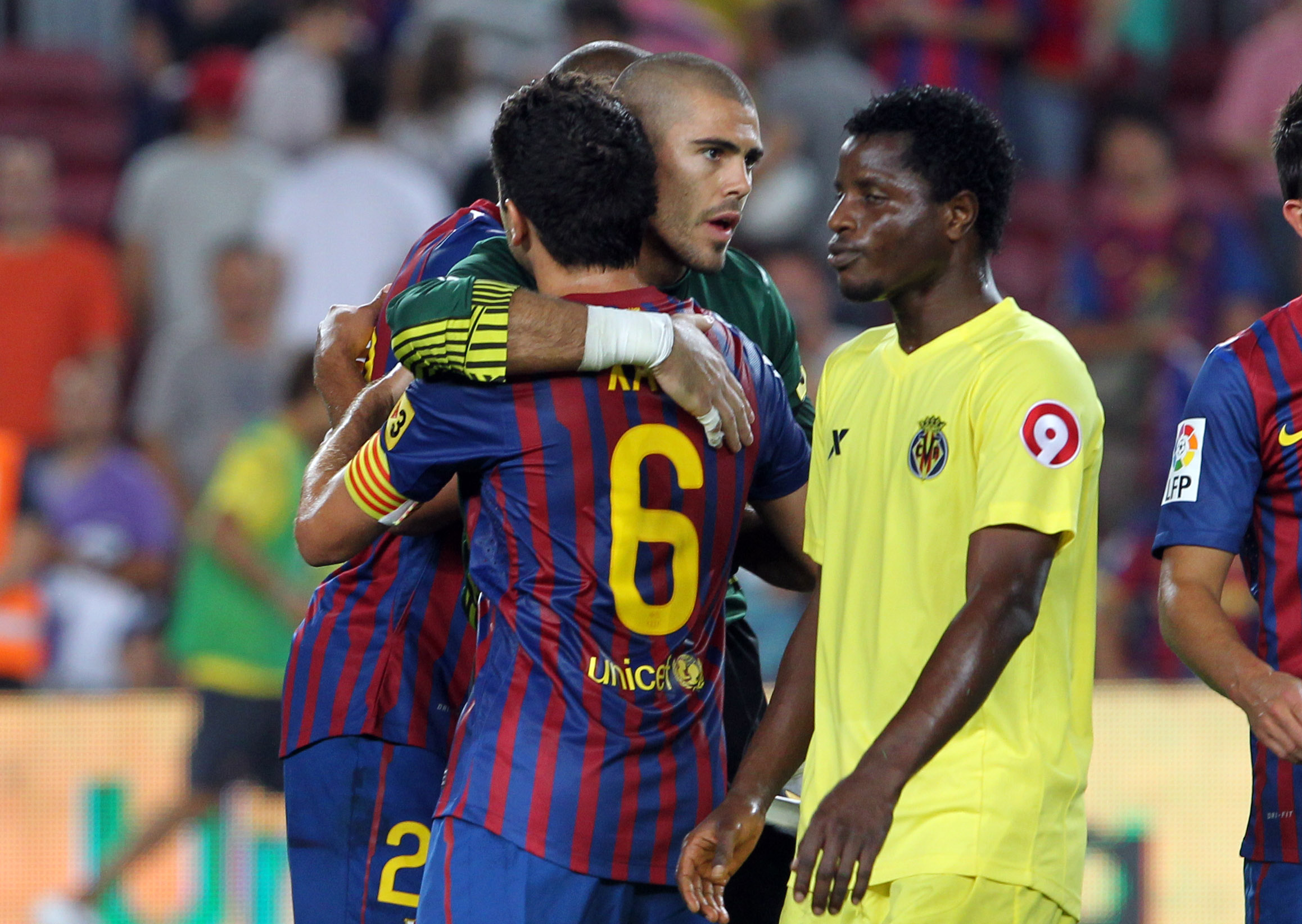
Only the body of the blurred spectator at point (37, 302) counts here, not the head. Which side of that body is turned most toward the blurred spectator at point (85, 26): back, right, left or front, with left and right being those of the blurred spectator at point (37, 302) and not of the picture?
back

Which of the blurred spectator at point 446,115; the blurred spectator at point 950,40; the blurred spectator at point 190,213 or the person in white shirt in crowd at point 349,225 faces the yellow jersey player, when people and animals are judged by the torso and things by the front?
the blurred spectator at point 950,40

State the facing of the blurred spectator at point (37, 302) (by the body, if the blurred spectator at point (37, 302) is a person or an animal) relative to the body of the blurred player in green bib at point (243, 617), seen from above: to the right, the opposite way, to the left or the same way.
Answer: to the right

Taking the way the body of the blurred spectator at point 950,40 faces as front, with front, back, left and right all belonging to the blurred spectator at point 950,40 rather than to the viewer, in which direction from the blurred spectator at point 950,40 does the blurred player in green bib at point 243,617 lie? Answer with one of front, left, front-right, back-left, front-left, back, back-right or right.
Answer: front-right

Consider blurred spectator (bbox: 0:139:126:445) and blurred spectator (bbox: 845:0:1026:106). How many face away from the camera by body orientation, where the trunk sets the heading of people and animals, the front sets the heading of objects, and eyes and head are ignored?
0

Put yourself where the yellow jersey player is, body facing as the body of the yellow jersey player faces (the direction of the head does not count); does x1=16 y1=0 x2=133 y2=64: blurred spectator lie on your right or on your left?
on your right

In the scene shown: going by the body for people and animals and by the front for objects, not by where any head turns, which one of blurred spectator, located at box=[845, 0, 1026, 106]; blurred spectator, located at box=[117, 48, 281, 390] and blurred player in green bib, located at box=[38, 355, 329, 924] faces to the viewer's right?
blurred player in green bib, located at box=[38, 355, 329, 924]

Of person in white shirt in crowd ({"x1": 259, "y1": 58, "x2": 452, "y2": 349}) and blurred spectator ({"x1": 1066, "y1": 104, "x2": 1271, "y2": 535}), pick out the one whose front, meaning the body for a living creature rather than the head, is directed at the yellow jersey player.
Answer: the blurred spectator

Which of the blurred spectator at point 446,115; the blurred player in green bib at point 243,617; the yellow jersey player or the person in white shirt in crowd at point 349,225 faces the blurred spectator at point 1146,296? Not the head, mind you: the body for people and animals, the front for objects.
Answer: the blurred player in green bib at point 243,617

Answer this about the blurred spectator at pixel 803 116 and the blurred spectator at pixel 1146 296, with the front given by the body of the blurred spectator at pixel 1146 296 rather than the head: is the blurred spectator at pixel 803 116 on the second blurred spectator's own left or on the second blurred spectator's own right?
on the second blurred spectator's own right

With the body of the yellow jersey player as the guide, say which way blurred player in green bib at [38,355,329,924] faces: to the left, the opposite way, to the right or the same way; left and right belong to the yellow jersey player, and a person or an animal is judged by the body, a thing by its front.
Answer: the opposite way
